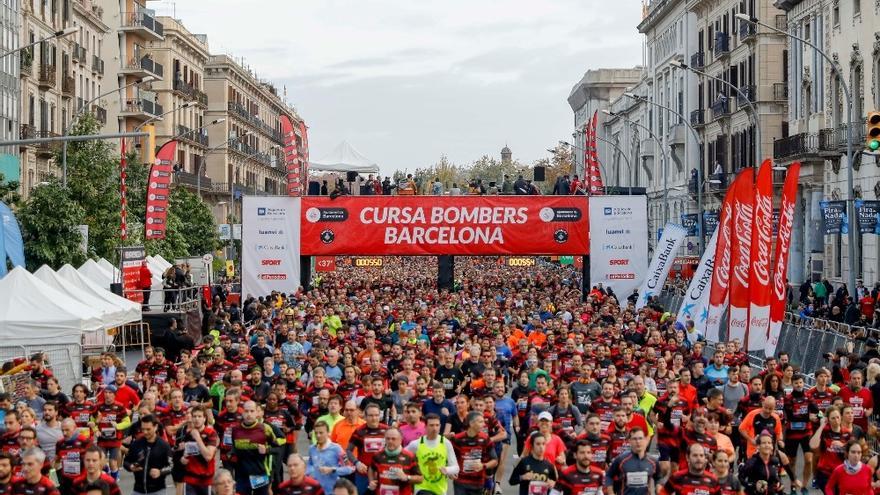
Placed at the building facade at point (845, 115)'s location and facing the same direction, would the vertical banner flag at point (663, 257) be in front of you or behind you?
in front

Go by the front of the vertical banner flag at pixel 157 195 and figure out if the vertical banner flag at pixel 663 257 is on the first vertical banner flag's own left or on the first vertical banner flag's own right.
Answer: on the first vertical banner flag's own left

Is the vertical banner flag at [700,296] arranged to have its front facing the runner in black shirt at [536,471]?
yes

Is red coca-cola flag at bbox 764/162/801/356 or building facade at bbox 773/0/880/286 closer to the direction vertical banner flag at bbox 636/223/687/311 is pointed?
the red coca-cola flag

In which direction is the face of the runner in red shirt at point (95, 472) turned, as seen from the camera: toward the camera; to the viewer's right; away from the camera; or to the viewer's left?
toward the camera

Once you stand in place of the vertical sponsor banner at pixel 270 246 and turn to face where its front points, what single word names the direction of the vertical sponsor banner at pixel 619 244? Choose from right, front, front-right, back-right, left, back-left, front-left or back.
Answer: left

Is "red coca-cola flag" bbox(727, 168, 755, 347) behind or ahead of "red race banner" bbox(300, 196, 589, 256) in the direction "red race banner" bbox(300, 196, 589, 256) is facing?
ahead

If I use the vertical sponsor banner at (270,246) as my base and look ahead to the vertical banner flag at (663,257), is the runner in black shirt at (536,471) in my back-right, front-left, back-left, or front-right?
front-right

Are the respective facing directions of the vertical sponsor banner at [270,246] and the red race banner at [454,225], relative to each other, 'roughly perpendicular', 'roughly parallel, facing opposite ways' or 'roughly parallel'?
roughly parallel

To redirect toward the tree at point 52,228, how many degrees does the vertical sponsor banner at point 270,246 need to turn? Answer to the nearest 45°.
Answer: approximately 90° to its right

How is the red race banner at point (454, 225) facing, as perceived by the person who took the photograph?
facing the viewer

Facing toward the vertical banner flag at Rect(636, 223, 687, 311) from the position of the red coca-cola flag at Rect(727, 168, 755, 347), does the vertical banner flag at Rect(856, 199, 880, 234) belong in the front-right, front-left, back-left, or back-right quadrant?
front-right
